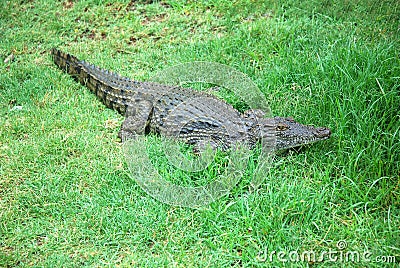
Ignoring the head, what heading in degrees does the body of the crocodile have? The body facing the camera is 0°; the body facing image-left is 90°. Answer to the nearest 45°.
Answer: approximately 315°
